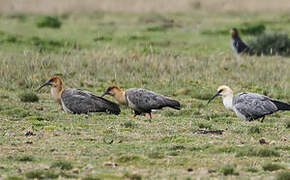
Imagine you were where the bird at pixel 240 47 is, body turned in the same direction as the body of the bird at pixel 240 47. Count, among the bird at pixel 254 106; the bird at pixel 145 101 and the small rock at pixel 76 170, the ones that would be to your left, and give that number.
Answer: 3

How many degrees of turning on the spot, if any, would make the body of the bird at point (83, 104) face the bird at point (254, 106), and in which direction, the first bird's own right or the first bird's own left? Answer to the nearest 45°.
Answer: approximately 180°

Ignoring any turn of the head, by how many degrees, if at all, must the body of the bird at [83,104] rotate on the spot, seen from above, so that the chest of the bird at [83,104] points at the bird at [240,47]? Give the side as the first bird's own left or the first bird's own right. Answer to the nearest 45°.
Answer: approximately 135° to the first bird's own right

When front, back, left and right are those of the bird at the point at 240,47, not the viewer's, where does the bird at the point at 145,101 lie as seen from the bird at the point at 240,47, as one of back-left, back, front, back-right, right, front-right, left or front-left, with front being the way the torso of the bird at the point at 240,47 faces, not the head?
left

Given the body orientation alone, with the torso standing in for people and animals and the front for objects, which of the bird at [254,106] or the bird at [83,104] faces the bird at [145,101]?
the bird at [254,106]

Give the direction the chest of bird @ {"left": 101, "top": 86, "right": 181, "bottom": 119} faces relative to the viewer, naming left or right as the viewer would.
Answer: facing to the left of the viewer

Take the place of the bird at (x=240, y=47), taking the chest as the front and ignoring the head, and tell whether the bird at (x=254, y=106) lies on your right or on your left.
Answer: on your left

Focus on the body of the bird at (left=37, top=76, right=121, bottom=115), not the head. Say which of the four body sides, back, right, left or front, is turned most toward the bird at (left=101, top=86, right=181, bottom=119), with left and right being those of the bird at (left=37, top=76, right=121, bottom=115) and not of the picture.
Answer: back

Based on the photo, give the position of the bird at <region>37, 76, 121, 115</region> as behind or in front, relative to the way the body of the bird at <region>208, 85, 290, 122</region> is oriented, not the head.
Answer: in front

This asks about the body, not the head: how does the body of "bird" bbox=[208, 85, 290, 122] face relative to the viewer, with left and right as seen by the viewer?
facing to the left of the viewer

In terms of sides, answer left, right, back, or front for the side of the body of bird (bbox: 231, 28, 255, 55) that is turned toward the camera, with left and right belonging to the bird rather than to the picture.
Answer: left

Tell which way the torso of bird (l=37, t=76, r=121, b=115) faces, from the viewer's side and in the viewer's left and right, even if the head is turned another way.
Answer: facing to the left of the viewer

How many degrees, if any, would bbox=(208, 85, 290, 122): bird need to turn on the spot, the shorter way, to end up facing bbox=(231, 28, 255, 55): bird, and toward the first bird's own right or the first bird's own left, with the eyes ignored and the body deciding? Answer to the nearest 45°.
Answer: approximately 90° to the first bird's own right
